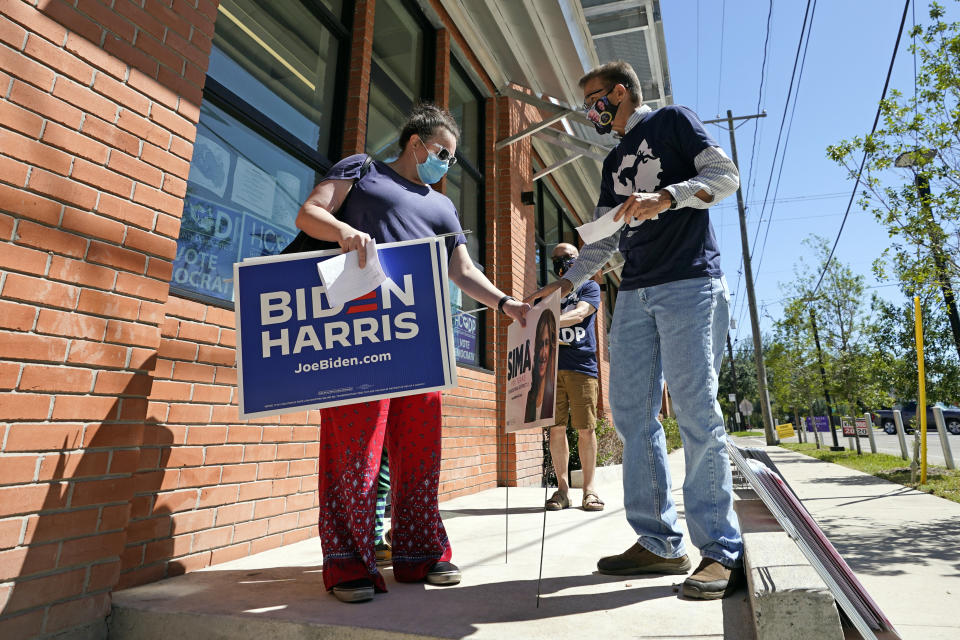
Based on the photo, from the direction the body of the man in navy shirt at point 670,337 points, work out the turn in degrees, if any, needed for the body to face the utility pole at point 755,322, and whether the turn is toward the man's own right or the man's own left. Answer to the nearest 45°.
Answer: approximately 135° to the man's own right

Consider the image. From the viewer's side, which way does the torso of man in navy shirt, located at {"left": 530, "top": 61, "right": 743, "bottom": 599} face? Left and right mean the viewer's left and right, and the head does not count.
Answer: facing the viewer and to the left of the viewer

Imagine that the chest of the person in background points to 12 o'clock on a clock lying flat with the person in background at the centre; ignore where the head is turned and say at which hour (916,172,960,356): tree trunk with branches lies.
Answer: The tree trunk with branches is roughly at 8 o'clock from the person in background.

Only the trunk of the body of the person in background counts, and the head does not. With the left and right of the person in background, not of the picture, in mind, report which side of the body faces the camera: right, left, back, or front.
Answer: front

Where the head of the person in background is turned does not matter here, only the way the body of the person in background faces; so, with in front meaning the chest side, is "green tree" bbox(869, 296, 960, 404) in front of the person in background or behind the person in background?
behind

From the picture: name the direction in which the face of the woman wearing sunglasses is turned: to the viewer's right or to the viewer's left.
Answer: to the viewer's right

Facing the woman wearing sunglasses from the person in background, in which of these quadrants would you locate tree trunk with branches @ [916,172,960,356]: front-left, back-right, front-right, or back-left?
back-left

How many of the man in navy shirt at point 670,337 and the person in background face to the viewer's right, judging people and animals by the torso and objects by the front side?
0

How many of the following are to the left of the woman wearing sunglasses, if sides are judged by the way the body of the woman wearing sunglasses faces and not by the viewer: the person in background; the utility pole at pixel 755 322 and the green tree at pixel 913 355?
3

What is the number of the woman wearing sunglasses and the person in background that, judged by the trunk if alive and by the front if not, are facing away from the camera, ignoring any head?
0

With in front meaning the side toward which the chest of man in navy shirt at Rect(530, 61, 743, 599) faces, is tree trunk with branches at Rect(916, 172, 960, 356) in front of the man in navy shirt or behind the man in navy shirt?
behind

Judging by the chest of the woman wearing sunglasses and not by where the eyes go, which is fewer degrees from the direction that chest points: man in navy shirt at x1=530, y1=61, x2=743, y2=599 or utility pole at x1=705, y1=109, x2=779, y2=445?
the man in navy shirt

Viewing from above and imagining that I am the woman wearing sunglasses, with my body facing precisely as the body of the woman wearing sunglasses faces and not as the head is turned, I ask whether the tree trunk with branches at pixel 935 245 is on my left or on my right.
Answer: on my left

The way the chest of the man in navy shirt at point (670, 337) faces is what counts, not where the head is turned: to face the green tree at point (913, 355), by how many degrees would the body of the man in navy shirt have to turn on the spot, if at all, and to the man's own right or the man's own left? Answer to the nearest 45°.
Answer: approximately 180°

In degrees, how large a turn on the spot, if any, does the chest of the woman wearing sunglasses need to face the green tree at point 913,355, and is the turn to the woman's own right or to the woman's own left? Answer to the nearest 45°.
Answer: approximately 90° to the woman's own left

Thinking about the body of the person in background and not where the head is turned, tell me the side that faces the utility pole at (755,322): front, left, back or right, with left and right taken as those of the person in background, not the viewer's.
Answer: back

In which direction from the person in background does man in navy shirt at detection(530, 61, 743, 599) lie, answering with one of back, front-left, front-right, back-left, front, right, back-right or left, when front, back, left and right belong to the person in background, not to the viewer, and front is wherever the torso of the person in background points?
front
